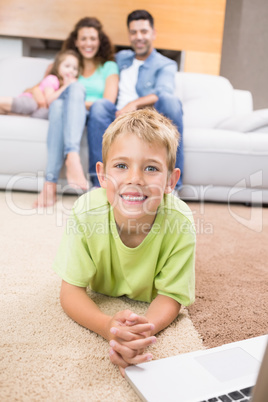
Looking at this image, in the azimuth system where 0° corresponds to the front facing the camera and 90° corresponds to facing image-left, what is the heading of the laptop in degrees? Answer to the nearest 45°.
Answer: approximately 135°

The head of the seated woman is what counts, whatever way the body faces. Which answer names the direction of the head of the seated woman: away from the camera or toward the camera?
toward the camera

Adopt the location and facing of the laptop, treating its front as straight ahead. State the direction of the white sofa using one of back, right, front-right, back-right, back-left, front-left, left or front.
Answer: front-right

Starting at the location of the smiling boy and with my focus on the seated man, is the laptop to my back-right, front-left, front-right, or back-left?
back-right

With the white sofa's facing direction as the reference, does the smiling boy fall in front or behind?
in front

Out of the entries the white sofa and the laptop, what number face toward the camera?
1

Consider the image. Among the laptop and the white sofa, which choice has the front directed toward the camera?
the white sofa

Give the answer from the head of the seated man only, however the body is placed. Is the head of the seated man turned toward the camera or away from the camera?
toward the camera

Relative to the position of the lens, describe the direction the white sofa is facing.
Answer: facing the viewer
